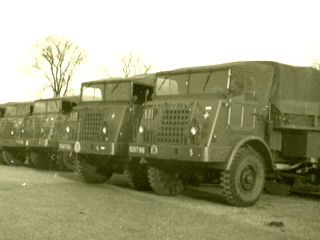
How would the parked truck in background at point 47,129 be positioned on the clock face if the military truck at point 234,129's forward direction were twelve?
The parked truck in background is roughly at 3 o'clock from the military truck.

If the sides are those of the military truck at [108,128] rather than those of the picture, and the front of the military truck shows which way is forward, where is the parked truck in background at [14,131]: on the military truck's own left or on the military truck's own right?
on the military truck's own right

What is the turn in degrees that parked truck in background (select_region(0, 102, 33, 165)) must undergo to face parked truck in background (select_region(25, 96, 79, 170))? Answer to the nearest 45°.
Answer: approximately 90° to its left

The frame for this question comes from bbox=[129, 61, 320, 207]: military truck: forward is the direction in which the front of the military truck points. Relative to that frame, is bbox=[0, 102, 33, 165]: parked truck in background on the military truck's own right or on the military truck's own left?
on the military truck's own right

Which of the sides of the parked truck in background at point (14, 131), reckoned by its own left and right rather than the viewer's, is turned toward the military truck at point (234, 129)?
left

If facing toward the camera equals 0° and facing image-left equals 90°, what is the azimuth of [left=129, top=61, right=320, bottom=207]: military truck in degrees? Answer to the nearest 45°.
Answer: approximately 45°

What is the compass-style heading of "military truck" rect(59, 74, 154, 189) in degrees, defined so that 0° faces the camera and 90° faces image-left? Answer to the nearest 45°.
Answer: approximately 45°
